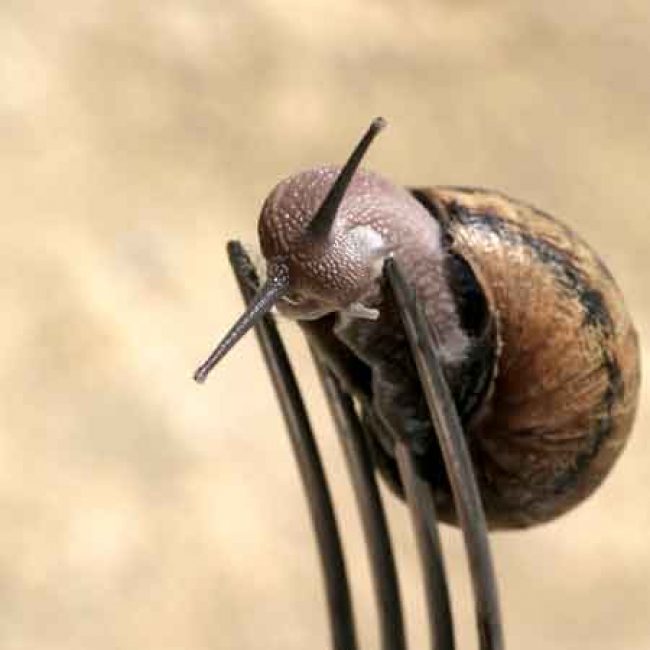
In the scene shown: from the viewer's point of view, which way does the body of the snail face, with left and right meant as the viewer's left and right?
facing the viewer and to the left of the viewer
